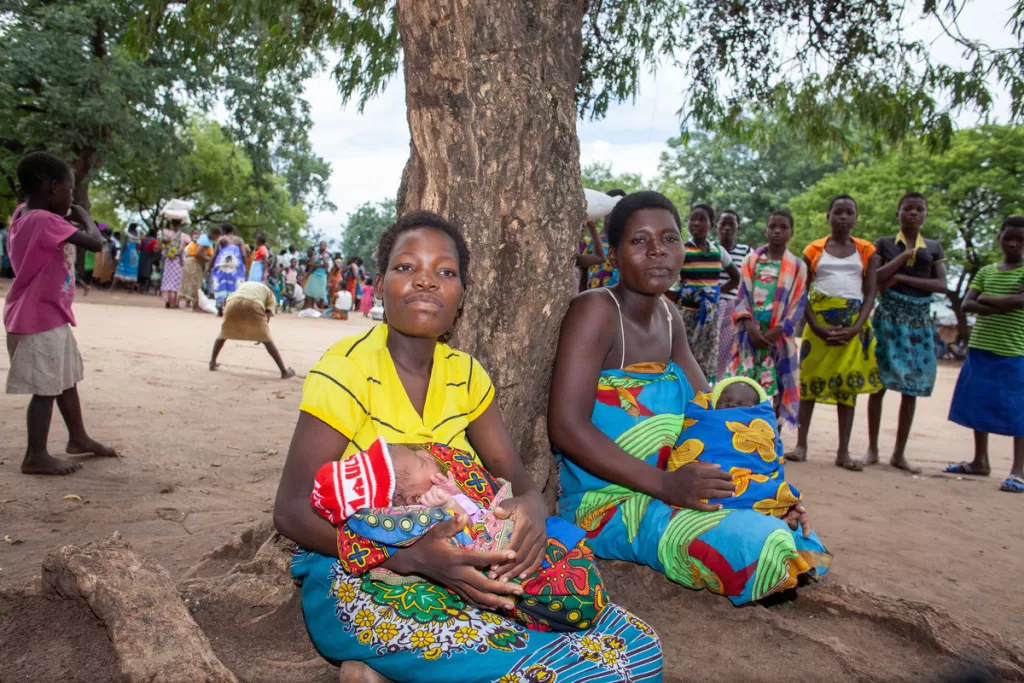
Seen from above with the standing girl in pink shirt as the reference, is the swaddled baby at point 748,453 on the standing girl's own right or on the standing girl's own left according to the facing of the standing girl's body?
on the standing girl's own right

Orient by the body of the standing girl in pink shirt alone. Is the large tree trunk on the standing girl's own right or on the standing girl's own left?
on the standing girl's own right

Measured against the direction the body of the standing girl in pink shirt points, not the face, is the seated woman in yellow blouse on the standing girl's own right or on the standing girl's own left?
on the standing girl's own right

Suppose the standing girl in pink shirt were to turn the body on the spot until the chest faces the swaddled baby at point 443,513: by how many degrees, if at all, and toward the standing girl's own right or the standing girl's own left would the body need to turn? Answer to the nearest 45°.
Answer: approximately 90° to the standing girl's own right

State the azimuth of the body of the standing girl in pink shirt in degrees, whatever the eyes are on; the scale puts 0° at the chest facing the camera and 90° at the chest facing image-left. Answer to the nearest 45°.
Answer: approximately 270°

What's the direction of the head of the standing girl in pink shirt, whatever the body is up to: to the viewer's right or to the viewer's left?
to the viewer's right
